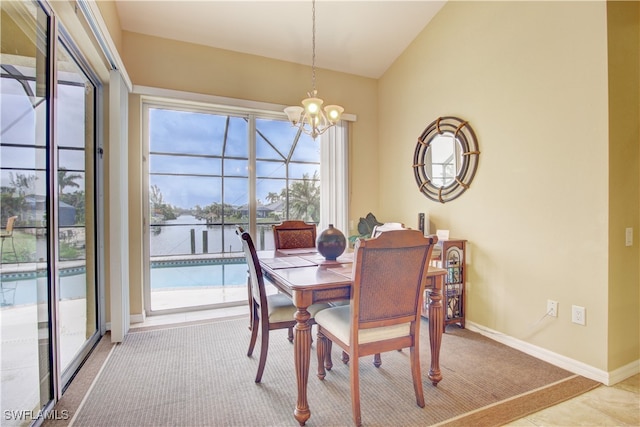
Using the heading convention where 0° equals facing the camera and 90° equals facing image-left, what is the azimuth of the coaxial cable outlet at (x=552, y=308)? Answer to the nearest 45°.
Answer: approximately 45°

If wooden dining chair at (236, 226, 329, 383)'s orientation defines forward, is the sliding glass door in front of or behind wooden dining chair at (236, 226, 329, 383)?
behind

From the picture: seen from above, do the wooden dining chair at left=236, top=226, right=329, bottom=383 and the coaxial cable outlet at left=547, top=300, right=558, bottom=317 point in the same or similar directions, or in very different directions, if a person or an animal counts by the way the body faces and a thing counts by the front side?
very different directions

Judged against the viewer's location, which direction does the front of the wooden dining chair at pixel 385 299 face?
facing away from the viewer and to the left of the viewer

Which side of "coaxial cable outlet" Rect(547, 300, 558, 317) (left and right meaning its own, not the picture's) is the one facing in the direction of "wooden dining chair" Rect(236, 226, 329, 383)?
front

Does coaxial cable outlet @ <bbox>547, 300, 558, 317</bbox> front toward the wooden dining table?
yes

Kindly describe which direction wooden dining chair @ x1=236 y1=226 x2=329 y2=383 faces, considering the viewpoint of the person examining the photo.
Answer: facing to the right of the viewer

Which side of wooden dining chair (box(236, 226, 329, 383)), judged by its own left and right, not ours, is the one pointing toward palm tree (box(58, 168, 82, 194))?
left

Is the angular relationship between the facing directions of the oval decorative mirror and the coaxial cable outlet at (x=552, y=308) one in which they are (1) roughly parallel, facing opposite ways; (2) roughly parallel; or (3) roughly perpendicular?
roughly parallel

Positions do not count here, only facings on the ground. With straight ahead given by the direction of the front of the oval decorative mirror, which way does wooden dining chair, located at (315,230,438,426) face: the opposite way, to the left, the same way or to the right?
to the right

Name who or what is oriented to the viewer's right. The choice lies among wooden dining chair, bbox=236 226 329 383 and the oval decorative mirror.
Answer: the wooden dining chair

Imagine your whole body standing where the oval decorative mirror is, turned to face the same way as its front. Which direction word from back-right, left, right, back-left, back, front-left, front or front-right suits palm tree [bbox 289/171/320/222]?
front-right

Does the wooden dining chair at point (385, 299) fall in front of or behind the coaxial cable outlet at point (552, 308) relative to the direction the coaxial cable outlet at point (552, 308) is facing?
in front

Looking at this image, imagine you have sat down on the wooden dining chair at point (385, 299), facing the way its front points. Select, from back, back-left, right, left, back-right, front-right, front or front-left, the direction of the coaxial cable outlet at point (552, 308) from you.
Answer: right

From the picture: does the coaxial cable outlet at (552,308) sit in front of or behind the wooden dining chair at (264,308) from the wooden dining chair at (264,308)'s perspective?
in front

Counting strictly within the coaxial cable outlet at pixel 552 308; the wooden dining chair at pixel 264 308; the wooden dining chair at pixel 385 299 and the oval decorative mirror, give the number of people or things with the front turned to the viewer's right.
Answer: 1

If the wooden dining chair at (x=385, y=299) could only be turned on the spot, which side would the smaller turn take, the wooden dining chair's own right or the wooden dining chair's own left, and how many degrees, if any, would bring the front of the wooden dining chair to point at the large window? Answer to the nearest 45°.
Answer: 0° — it already faces it

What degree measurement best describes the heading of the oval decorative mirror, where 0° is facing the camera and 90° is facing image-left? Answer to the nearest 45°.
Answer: approximately 45°

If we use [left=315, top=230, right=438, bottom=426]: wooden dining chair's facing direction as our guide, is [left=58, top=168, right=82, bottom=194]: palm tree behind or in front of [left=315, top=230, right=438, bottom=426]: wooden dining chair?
in front
